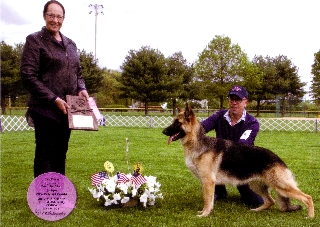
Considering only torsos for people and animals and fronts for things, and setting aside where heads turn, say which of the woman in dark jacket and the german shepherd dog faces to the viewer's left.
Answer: the german shepherd dog

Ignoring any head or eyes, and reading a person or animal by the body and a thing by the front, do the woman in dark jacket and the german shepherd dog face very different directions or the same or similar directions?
very different directions

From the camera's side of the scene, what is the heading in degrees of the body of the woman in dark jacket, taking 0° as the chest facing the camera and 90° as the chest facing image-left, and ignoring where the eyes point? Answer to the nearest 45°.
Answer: approximately 315°

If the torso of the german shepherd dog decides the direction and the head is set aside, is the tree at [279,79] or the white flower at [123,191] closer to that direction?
the white flower

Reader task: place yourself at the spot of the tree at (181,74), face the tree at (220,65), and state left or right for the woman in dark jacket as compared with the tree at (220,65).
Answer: right

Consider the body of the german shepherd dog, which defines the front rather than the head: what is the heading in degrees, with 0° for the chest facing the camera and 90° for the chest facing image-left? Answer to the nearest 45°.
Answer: approximately 90°

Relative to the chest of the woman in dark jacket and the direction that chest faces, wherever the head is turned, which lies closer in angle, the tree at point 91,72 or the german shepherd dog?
the german shepherd dog

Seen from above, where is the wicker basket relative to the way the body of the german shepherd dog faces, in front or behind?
in front

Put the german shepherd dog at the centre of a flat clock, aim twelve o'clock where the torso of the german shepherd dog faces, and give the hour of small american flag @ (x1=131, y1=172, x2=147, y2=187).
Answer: The small american flag is roughly at 12 o'clock from the german shepherd dog.

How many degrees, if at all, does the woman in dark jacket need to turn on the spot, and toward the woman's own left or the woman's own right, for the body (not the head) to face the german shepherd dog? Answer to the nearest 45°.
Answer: approximately 45° to the woman's own left

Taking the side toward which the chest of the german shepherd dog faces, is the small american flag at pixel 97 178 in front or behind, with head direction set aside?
in front

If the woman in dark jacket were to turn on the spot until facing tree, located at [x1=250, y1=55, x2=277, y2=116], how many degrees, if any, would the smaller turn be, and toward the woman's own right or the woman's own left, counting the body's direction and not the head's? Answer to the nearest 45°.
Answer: approximately 90° to the woman's own left
